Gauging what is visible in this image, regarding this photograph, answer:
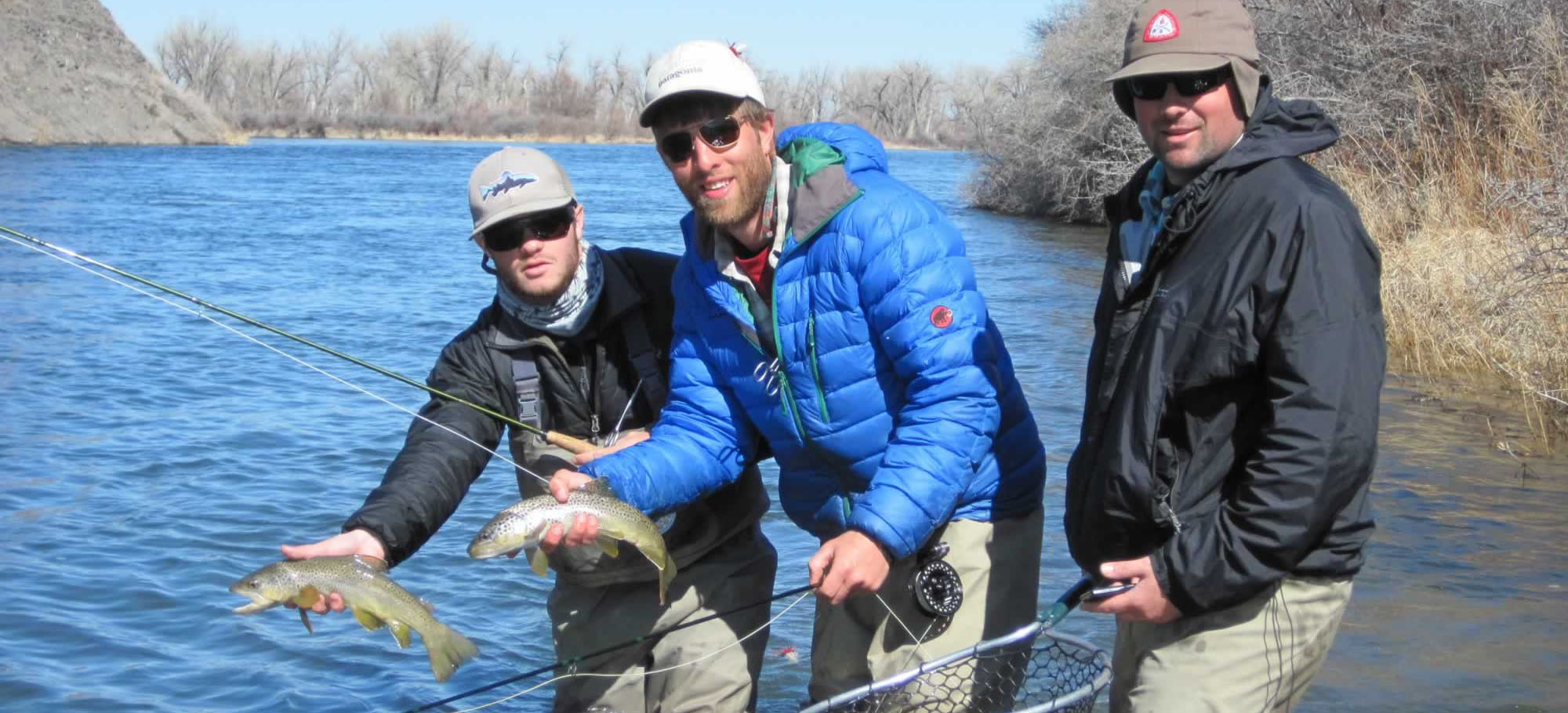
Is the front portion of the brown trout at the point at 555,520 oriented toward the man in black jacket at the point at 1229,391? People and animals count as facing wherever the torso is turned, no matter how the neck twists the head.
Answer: no

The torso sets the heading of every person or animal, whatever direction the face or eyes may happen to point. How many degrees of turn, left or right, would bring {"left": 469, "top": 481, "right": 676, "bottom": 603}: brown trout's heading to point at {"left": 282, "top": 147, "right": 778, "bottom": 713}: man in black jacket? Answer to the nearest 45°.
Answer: approximately 90° to its right

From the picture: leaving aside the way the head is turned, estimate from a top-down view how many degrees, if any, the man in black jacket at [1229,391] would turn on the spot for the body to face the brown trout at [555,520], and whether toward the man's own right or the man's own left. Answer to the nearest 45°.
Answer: approximately 45° to the man's own right

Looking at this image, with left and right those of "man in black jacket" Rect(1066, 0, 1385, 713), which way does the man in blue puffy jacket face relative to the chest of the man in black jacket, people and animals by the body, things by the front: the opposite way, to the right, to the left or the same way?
the same way

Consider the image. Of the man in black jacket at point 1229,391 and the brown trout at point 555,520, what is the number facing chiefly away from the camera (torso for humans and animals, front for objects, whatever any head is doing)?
0

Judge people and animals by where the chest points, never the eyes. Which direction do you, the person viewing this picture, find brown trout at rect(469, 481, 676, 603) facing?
facing to the left of the viewer

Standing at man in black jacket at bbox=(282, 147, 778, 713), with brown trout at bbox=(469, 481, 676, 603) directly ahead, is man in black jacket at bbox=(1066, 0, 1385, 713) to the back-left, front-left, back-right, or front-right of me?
front-left

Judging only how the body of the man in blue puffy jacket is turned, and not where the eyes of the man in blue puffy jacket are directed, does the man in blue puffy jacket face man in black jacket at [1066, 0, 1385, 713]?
no

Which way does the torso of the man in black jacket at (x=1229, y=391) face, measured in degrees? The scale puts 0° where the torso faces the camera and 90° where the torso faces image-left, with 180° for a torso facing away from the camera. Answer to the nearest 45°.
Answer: approximately 45°

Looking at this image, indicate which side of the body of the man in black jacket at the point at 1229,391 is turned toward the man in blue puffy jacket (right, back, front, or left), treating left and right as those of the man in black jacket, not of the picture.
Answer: right
